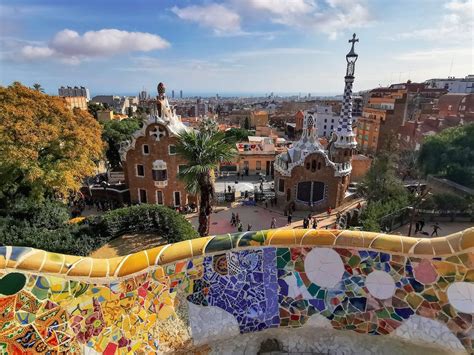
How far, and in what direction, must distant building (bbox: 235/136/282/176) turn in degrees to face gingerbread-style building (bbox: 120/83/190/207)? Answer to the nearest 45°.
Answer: approximately 45° to its right

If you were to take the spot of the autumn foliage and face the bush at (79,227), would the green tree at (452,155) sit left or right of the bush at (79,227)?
left

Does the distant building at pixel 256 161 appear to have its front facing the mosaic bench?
yes

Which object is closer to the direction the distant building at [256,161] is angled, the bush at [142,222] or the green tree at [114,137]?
the bush

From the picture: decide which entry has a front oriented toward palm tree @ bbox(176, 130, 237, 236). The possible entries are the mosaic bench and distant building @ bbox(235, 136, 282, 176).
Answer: the distant building

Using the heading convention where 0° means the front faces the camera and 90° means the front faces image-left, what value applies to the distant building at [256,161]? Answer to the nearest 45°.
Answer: approximately 0°
